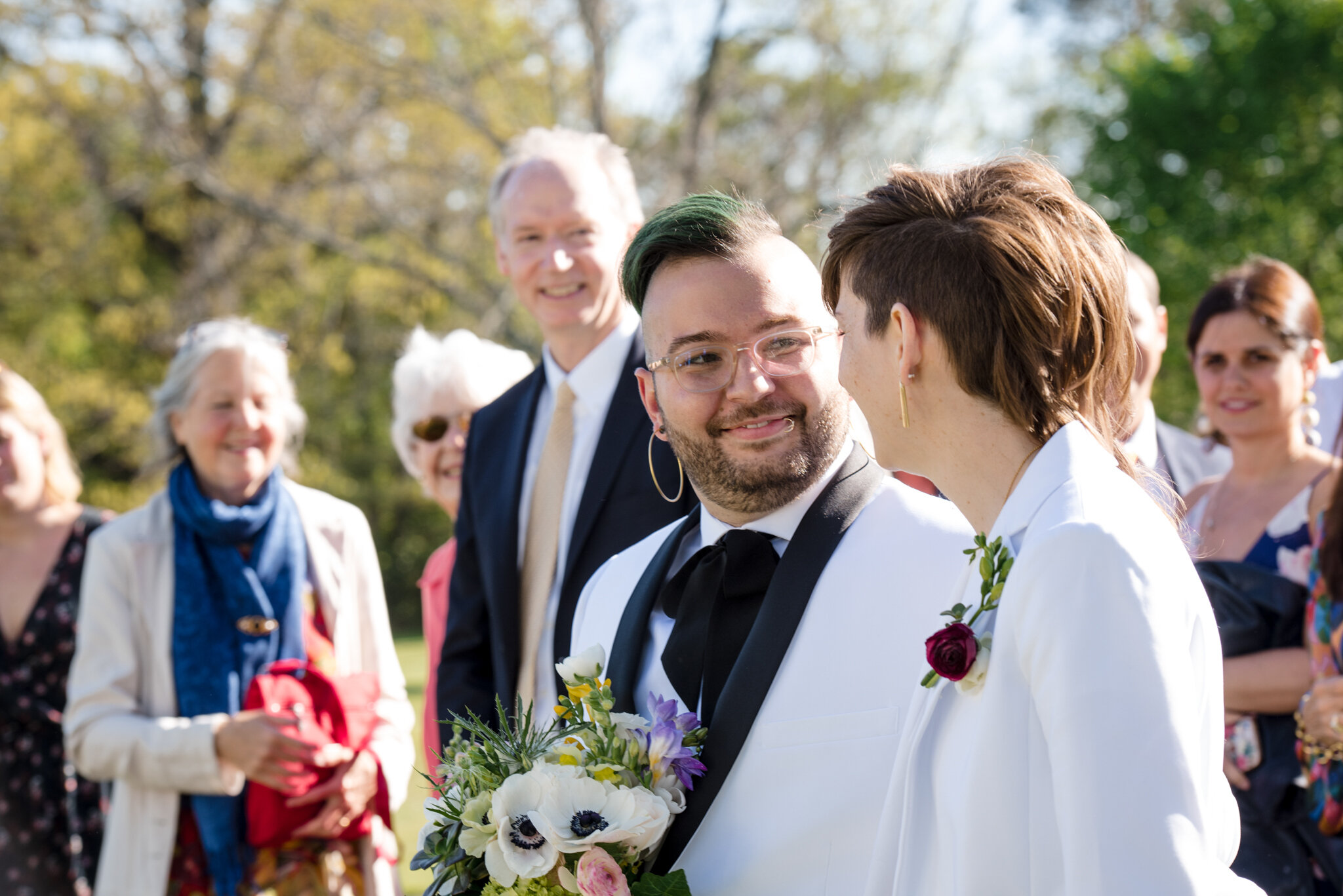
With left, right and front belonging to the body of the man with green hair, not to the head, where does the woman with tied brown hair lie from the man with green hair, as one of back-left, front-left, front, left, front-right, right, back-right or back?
back

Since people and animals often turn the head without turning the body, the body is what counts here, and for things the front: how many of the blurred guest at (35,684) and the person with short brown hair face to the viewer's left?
1

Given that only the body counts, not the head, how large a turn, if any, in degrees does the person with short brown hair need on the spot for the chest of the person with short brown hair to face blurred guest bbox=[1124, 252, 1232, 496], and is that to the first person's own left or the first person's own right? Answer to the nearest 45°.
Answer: approximately 90° to the first person's own right

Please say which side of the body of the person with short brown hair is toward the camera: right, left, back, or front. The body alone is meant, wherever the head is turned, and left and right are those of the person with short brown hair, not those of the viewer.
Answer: left

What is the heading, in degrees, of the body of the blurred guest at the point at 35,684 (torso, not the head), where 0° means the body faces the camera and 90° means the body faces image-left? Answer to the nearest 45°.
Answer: approximately 0°

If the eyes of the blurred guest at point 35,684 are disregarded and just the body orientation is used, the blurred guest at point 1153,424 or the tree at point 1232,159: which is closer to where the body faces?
the blurred guest

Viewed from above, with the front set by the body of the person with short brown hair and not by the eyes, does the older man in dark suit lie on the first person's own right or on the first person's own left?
on the first person's own right

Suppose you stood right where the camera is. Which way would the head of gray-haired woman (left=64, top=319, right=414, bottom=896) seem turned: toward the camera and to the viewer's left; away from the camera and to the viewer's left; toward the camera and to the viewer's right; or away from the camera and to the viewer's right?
toward the camera and to the viewer's right

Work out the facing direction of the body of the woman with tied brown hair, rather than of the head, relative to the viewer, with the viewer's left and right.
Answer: facing the viewer and to the left of the viewer
